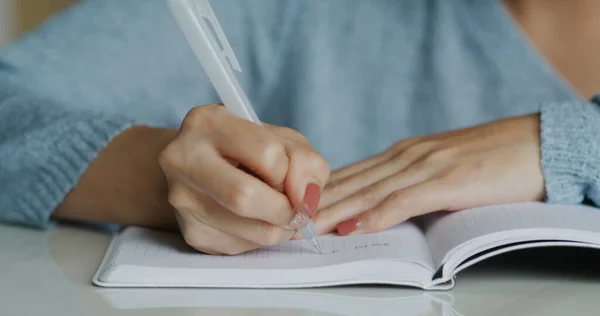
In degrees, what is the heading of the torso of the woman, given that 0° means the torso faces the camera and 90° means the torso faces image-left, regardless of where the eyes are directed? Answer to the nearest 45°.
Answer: approximately 0°
